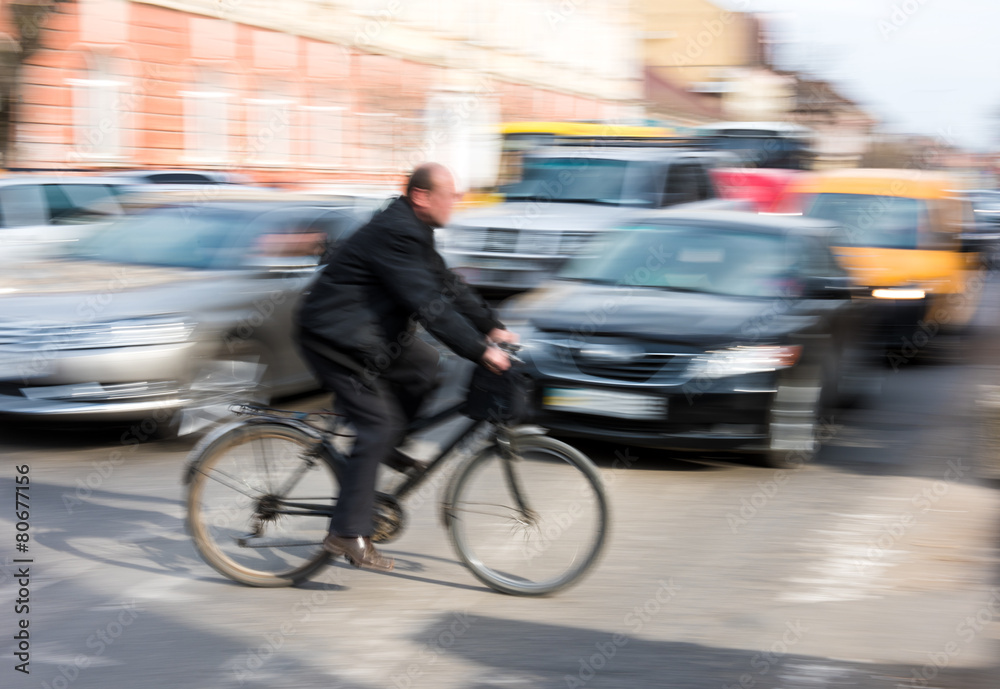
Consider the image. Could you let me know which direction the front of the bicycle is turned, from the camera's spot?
facing to the right of the viewer

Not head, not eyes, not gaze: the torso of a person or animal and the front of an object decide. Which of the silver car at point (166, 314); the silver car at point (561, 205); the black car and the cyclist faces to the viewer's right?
the cyclist

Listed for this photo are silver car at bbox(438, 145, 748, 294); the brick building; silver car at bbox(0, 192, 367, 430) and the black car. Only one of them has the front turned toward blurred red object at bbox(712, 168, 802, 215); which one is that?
the brick building

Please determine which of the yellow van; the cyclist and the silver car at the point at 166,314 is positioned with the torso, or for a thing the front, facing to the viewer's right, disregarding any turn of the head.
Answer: the cyclist

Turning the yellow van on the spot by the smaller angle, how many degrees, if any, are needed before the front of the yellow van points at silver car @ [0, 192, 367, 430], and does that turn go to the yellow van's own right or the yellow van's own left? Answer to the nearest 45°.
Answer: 0° — it already faces it

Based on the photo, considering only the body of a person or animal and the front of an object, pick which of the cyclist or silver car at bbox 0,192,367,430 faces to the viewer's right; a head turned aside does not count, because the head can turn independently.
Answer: the cyclist

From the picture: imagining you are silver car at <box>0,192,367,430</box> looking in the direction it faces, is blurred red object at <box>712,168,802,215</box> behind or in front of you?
behind

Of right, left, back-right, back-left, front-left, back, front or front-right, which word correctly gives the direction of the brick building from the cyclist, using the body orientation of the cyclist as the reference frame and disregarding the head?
left

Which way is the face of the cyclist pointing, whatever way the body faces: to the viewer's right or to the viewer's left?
to the viewer's right

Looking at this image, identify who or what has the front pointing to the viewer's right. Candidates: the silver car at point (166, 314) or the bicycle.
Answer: the bicycle

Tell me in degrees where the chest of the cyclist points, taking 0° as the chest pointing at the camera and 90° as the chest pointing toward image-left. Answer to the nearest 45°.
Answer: approximately 270°

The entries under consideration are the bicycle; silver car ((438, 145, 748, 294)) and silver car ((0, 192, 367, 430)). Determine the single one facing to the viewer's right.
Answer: the bicycle
